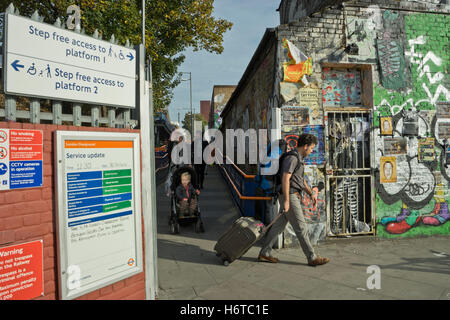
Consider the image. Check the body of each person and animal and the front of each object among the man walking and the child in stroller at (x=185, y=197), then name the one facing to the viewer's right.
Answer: the man walking

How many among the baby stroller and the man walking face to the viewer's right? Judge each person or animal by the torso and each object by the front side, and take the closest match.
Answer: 1

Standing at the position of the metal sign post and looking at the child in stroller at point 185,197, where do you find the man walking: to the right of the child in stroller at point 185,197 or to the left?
right

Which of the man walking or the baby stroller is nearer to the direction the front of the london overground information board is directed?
the man walking

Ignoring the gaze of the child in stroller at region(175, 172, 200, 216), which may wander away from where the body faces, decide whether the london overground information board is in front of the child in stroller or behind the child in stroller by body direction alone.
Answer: in front

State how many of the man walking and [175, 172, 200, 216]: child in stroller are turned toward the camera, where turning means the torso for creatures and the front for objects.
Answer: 1

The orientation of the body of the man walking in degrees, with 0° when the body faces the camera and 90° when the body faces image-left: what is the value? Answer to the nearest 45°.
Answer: approximately 270°

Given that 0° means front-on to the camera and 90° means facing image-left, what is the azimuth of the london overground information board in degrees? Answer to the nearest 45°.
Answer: approximately 315°

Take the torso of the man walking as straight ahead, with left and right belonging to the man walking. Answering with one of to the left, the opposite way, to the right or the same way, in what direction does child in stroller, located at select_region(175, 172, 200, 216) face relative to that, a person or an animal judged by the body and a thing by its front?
to the right
